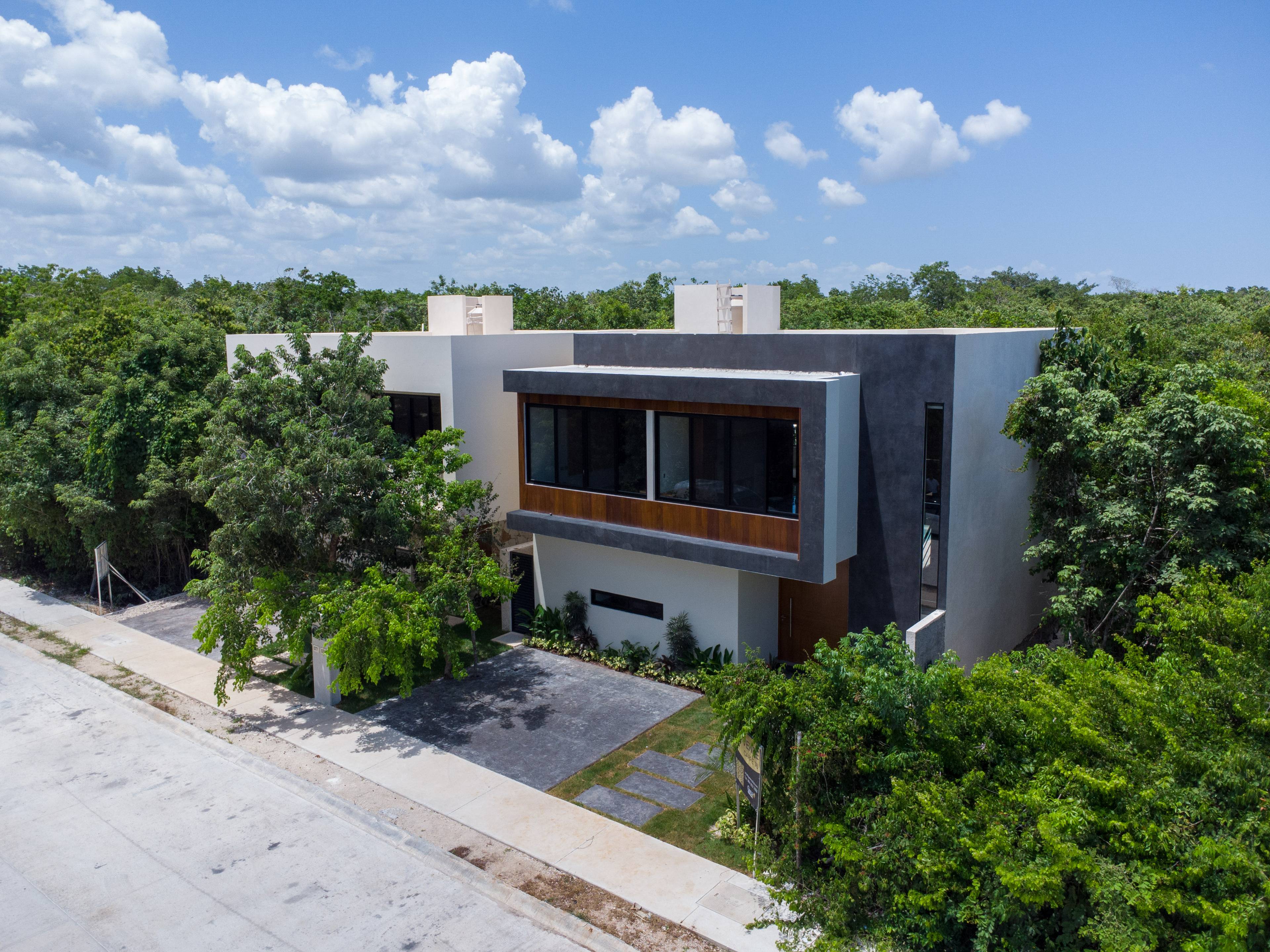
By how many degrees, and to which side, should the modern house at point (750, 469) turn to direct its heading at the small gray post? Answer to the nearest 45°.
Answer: approximately 45° to its right

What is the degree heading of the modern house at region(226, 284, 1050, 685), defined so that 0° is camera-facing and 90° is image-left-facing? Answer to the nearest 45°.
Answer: approximately 45°

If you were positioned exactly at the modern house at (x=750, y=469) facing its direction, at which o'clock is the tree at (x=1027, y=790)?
The tree is roughly at 10 o'clock from the modern house.

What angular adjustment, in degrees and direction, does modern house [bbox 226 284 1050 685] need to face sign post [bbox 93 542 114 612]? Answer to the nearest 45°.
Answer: approximately 45° to its right

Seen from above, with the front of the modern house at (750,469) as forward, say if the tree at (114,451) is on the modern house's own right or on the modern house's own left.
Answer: on the modern house's own right

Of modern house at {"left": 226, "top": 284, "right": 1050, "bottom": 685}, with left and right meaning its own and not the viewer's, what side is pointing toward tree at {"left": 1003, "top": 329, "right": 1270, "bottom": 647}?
left
